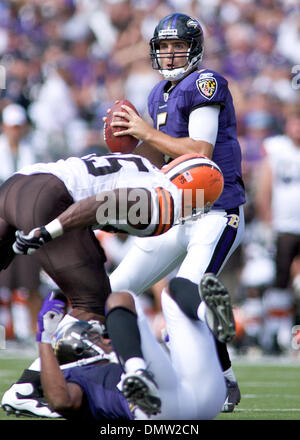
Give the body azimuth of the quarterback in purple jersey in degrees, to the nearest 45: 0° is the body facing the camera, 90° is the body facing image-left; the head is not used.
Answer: approximately 45°

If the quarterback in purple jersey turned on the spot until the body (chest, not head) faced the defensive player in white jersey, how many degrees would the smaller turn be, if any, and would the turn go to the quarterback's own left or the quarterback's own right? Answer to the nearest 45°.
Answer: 0° — they already face them
